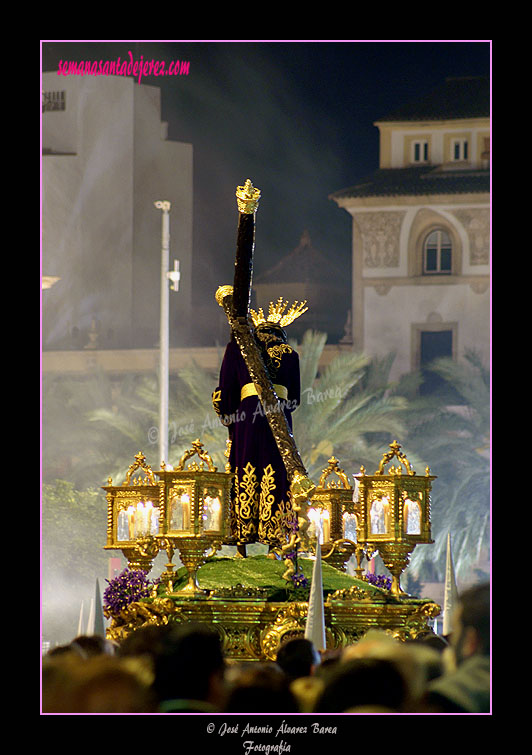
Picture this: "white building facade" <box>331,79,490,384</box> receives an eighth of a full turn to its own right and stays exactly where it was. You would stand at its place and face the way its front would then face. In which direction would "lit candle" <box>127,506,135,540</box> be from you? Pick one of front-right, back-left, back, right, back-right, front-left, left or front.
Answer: front-left

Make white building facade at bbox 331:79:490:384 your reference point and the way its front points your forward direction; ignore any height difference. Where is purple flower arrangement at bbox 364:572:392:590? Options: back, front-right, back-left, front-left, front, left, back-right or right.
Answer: front

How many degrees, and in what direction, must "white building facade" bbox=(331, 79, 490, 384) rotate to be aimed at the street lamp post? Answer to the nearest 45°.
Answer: approximately 45° to its right

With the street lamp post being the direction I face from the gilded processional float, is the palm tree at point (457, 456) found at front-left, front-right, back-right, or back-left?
front-right

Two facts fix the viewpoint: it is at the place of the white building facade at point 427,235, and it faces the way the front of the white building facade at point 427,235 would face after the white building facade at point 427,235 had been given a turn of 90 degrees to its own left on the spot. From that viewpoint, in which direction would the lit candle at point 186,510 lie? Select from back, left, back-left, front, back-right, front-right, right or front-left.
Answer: right

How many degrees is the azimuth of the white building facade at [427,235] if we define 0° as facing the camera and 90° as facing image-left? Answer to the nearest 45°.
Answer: approximately 0°

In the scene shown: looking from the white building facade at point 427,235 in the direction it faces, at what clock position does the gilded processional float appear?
The gilded processional float is roughly at 12 o'clock from the white building facade.

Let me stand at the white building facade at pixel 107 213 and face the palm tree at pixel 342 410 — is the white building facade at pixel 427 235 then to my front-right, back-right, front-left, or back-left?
front-left

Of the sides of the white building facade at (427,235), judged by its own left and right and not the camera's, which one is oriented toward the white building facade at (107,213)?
right

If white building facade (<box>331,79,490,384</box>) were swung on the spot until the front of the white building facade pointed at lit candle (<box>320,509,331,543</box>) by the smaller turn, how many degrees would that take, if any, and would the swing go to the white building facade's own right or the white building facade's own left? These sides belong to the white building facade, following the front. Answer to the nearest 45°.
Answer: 0° — it already faces it
